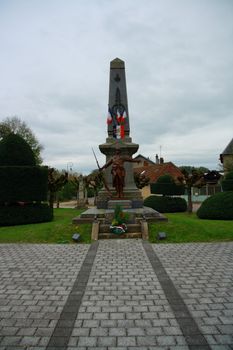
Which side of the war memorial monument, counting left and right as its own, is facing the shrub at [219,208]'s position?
left

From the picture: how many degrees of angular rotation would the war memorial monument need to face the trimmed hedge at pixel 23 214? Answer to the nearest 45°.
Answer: approximately 90° to its right

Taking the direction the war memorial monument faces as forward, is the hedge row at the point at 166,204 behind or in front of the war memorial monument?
behind

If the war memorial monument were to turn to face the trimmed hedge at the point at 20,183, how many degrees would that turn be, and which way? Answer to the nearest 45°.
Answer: approximately 90° to its right

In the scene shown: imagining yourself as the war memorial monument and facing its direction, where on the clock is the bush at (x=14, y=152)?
The bush is roughly at 3 o'clock from the war memorial monument.

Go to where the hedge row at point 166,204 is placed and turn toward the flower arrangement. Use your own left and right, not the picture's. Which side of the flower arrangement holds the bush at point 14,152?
right

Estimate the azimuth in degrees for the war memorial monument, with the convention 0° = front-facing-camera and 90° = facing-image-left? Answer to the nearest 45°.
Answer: approximately 0°
